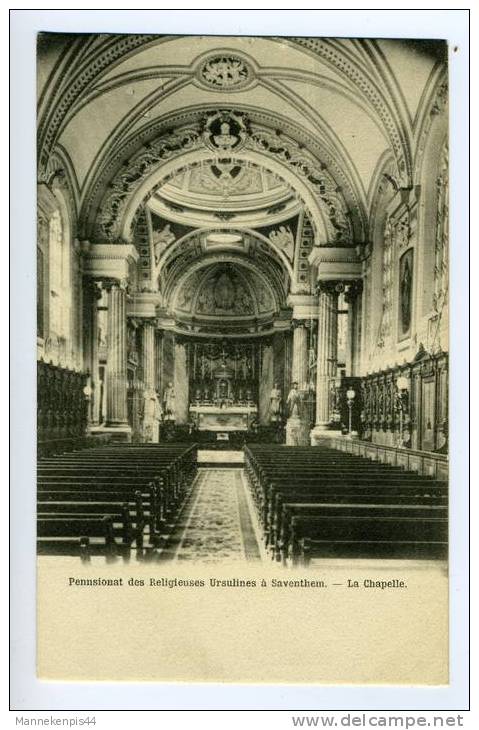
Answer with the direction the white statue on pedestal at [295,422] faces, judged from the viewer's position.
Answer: facing the viewer
